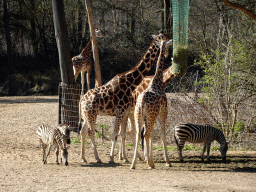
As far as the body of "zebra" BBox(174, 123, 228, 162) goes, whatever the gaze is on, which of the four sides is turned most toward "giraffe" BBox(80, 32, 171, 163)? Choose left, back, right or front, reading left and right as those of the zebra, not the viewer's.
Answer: back

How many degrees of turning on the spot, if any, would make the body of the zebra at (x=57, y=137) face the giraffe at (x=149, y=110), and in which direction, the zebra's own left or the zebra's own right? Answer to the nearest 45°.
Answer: approximately 45° to the zebra's own left

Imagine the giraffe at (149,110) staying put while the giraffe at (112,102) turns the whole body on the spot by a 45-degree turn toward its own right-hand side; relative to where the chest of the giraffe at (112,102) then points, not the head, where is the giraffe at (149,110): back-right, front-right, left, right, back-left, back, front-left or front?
front

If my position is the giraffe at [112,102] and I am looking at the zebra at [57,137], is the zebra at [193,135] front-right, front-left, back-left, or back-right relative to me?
back-left

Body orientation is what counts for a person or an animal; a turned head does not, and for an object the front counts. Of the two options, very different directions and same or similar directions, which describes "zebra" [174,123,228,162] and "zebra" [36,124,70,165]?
same or similar directions

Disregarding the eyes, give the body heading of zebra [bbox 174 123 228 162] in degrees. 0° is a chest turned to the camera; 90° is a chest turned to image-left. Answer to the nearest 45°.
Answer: approximately 270°

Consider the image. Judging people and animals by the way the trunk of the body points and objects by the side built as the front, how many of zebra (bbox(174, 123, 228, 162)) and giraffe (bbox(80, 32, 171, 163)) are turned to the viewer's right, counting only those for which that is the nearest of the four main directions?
2

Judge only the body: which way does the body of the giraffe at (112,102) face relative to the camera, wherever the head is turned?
to the viewer's right

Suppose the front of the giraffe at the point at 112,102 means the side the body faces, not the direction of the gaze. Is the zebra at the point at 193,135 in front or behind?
in front

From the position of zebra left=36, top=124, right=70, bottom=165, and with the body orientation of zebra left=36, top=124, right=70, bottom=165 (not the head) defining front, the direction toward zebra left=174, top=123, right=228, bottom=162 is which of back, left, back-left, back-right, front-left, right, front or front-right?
front-left

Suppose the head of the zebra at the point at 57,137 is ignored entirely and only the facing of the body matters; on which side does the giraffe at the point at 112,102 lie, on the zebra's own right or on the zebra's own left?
on the zebra's own left
